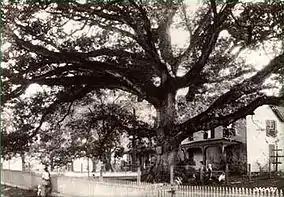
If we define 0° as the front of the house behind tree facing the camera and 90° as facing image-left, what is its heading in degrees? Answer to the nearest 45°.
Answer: approximately 45°

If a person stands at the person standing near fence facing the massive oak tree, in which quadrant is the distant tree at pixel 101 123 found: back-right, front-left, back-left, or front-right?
front-left

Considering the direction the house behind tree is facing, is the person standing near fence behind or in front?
in front
